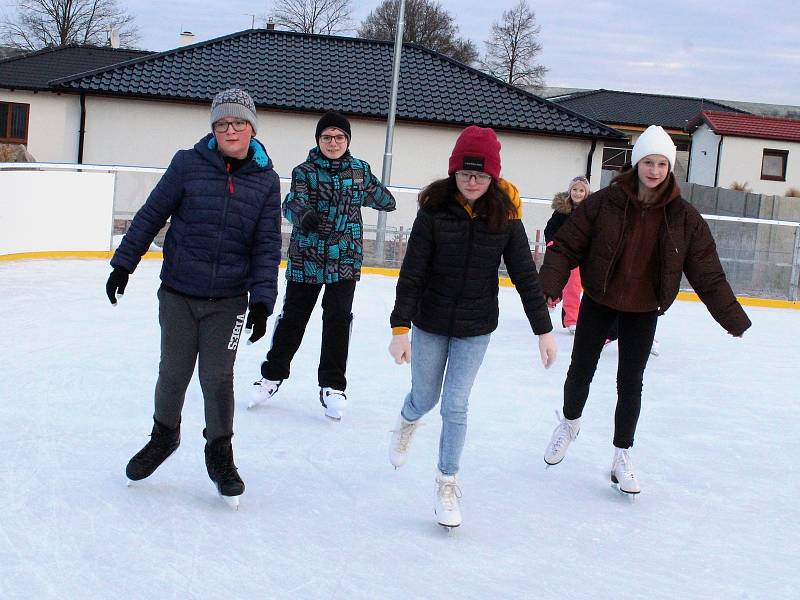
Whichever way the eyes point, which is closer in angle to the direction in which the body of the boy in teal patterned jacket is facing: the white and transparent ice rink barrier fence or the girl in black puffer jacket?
the girl in black puffer jacket

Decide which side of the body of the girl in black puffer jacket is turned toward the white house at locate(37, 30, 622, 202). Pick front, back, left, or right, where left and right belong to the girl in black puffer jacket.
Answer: back

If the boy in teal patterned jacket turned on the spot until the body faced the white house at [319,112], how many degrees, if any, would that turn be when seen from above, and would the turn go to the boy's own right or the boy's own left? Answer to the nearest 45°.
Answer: approximately 180°

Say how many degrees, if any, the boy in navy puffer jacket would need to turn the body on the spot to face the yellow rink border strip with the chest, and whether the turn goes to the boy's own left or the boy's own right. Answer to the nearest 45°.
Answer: approximately 180°

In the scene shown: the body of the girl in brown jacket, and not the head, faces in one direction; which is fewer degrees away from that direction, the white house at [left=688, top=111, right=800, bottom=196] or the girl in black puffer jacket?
the girl in black puffer jacket

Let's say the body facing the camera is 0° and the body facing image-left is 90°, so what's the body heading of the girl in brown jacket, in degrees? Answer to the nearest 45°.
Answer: approximately 0°

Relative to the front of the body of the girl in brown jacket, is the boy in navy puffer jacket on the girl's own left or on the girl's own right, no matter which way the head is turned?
on the girl's own right

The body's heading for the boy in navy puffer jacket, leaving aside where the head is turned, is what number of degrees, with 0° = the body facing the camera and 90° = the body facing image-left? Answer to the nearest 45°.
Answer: approximately 0°

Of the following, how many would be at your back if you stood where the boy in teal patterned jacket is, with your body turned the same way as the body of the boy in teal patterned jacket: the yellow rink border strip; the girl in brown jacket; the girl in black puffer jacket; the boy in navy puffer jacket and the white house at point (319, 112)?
2

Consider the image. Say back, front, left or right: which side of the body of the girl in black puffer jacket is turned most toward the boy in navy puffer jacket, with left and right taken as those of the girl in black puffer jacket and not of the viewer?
right

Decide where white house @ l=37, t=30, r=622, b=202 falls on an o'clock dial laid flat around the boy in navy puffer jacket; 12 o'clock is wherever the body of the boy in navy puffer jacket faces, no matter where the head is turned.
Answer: The white house is roughly at 6 o'clock from the boy in navy puffer jacket.
